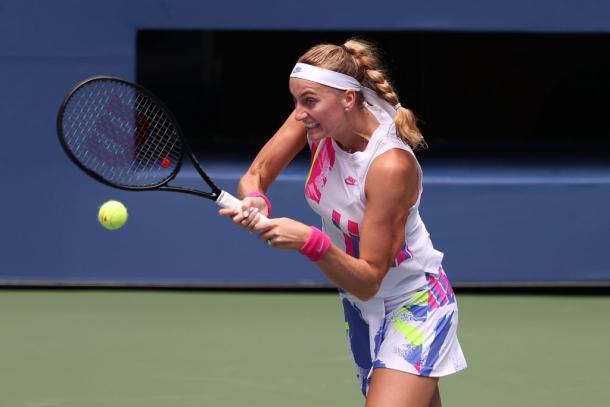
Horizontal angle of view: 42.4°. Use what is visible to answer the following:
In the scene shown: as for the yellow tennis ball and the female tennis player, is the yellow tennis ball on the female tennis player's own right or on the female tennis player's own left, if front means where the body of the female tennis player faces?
on the female tennis player's own right

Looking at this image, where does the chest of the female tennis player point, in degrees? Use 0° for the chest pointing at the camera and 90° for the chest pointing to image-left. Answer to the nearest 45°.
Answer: approximately 45°
